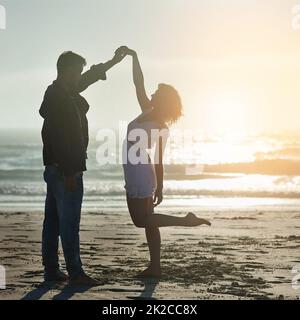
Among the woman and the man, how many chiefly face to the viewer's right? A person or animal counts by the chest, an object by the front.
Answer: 1

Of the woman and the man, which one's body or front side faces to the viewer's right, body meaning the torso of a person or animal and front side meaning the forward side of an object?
the man

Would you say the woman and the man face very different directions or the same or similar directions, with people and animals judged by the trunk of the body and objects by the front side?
very different directions

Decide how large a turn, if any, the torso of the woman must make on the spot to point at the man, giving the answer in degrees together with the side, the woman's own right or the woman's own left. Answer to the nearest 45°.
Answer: approximately 45° to the woman's own left

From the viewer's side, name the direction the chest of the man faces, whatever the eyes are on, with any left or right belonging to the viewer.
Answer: facing to the right of the viewer

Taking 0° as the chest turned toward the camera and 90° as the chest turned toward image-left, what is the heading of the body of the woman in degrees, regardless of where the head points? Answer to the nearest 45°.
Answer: approximately 90°
